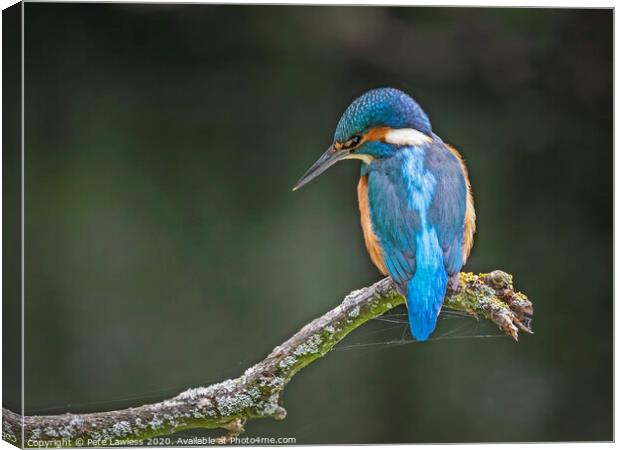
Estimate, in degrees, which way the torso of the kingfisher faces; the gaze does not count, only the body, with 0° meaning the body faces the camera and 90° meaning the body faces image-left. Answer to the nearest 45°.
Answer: approximately 180°
